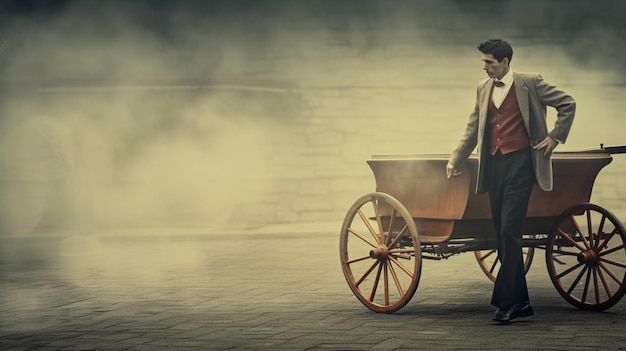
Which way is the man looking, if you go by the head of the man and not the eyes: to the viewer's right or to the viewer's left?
to the viewer's left
